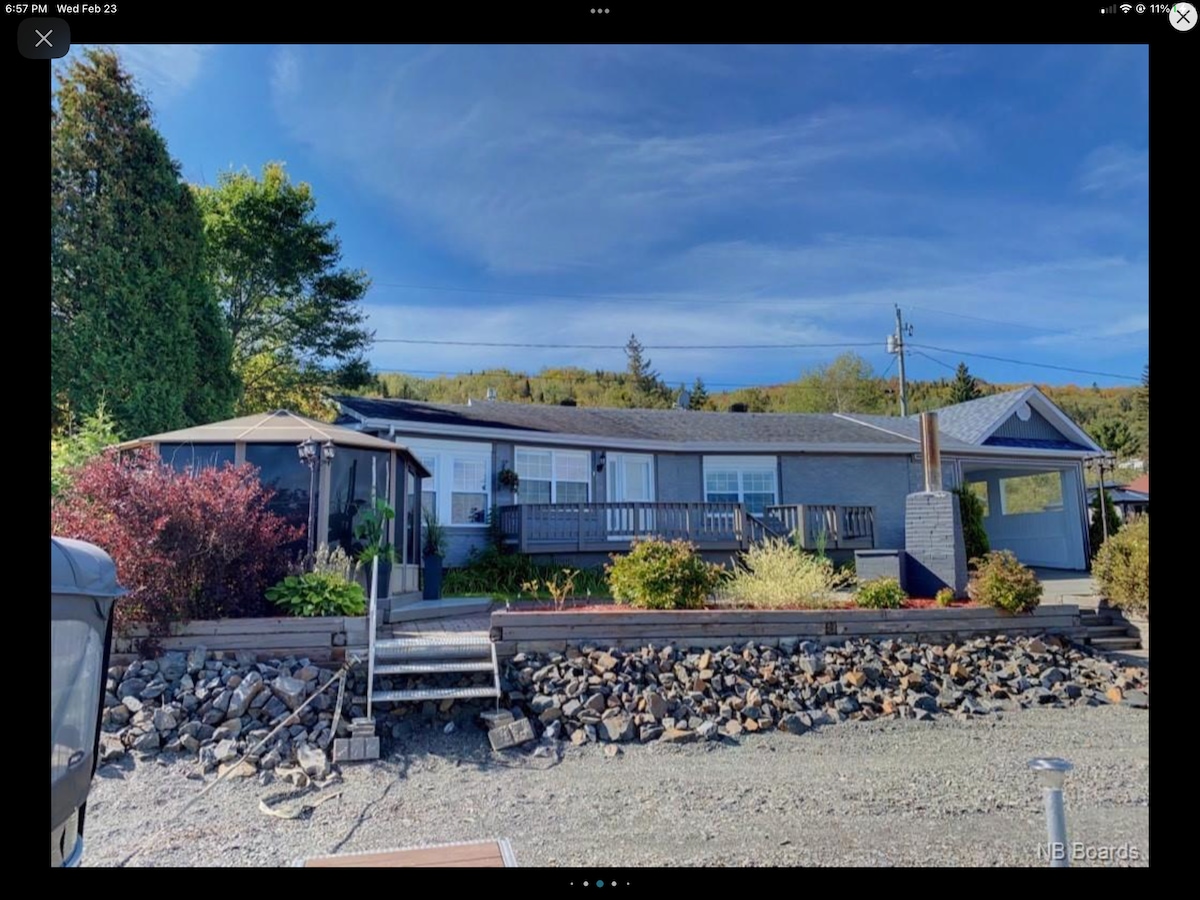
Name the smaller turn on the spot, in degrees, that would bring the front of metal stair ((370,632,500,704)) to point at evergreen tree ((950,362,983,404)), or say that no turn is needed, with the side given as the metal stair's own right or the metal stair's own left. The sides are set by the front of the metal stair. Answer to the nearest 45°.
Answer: approximately 135° to the metal stair's own left

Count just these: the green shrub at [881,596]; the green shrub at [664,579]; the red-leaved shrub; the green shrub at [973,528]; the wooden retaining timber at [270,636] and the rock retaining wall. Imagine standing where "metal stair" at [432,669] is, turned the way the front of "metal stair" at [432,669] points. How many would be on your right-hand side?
2

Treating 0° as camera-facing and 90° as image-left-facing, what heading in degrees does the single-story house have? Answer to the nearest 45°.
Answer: approximately 0°

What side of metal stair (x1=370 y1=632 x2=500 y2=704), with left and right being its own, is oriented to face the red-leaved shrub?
right

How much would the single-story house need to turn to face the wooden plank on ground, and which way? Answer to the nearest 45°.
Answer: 0° — it already faces it

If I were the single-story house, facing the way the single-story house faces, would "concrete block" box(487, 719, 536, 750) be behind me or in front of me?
in front

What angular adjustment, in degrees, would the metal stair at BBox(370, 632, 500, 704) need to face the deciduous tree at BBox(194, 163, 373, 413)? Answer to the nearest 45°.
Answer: approximately 180°

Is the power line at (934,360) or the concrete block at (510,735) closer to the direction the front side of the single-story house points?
the concrete block

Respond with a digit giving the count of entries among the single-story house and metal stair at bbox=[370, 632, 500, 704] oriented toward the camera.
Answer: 2

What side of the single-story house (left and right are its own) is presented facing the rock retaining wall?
front
